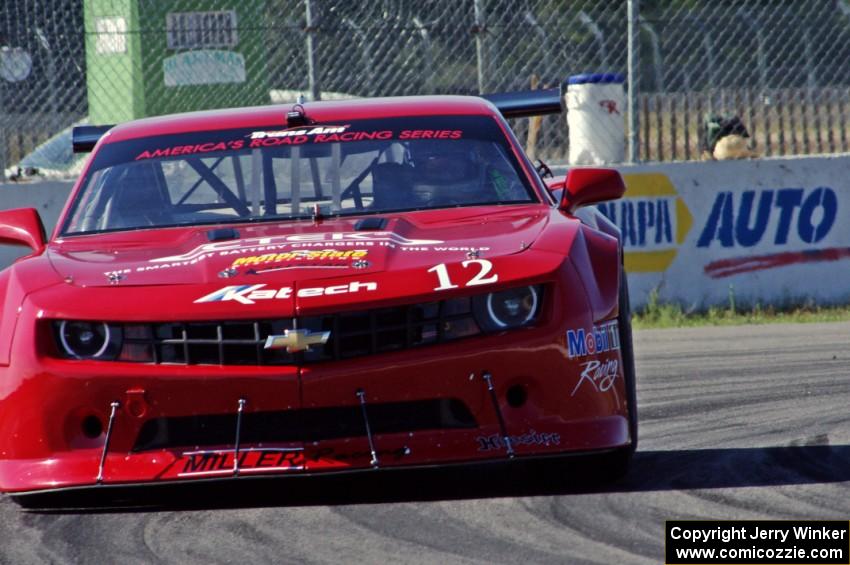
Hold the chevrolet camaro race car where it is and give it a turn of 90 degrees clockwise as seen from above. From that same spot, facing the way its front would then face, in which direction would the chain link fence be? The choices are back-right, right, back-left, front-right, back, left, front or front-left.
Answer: right

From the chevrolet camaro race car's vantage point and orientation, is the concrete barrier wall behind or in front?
behind

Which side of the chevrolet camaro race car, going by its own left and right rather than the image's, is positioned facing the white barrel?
back

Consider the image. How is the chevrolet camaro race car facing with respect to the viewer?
toward the camera
